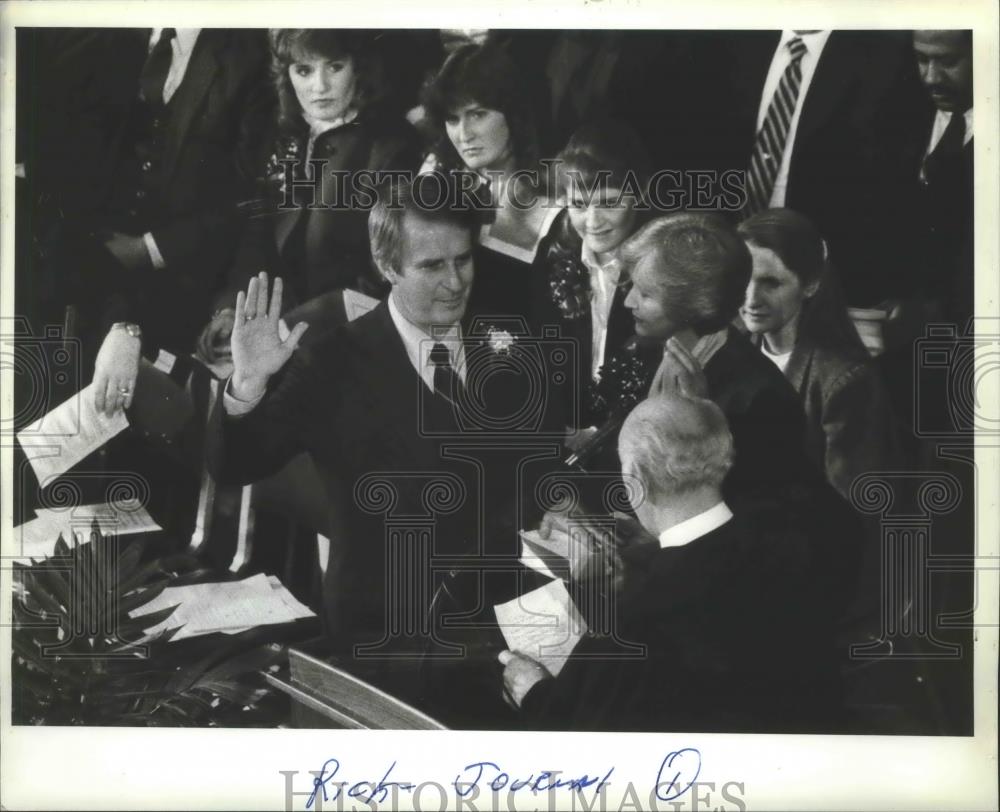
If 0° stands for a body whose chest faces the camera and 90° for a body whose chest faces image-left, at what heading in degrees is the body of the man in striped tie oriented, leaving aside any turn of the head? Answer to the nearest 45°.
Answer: approximately 45°

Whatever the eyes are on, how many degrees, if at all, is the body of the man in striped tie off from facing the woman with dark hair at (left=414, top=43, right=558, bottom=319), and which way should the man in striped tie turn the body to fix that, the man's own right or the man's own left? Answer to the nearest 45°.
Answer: approximately 45° to the man's own right

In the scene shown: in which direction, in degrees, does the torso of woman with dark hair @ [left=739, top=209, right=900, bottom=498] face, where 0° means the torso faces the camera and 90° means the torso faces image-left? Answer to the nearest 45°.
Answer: approximately 45°

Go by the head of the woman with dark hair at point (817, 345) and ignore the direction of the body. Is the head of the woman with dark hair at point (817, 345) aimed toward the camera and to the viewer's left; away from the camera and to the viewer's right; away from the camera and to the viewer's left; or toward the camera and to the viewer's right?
toward the camera and to the viewer's left

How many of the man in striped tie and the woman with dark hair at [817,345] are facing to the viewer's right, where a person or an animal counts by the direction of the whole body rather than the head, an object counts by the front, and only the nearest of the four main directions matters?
0
